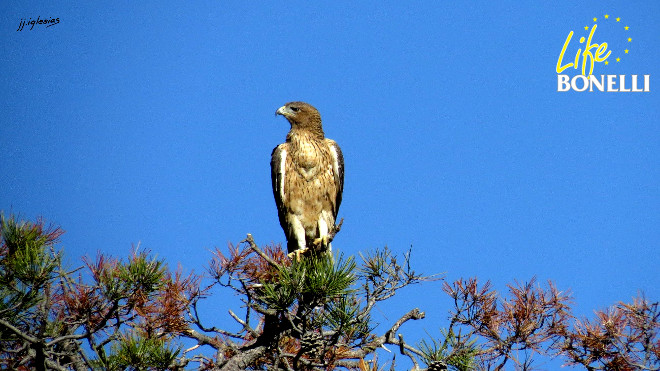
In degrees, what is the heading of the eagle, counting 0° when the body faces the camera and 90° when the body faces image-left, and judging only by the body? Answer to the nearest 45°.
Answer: approximately 0°
